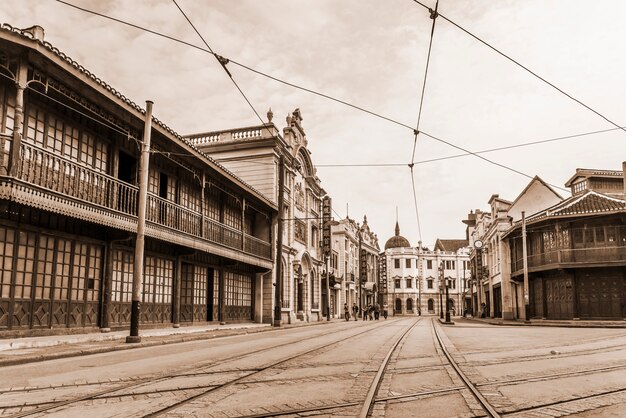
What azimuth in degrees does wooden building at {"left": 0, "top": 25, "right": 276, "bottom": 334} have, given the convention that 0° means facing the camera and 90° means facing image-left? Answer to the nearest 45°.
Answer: approximately 315°

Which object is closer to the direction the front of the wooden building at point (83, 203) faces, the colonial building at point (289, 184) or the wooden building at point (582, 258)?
the wooden building

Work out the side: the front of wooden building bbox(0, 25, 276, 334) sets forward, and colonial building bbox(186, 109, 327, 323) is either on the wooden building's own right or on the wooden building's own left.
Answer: on the wooden building's own left

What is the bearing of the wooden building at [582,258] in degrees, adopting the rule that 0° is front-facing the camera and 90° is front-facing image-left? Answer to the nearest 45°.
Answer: approximately 45°

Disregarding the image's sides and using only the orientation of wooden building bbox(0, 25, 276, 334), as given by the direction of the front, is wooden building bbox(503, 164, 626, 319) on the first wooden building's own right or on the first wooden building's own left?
on the first wooden building's own left

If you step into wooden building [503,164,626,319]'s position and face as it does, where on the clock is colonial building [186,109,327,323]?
The colonial building is roughly at 1 o'clock from the wooden building.
